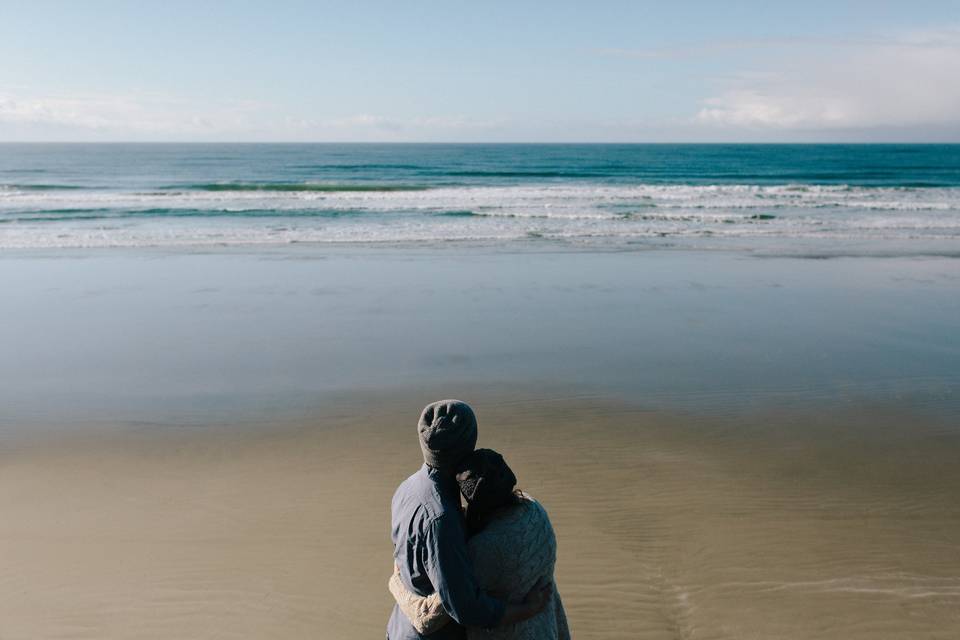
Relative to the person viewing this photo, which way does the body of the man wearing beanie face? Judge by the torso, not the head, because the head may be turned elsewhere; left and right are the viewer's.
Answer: facing away from the viewer and to the right of the viewer
